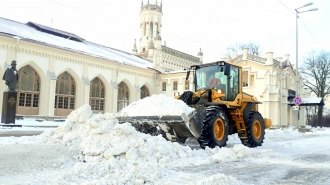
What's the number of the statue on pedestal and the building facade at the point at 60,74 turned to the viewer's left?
0

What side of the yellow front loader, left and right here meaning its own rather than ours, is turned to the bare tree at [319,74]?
back

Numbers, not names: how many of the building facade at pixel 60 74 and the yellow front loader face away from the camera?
0

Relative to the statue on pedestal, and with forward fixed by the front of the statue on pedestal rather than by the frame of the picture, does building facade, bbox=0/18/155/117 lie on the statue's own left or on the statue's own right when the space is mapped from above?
on the statue's own left

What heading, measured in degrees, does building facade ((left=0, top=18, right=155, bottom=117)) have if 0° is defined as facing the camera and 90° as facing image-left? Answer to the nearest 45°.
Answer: approximately 315°

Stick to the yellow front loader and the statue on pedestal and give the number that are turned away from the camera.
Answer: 0

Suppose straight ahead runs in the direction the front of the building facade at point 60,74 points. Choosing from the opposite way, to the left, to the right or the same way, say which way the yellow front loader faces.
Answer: to the right

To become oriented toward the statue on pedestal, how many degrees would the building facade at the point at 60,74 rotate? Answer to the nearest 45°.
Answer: approximately 45° to its right

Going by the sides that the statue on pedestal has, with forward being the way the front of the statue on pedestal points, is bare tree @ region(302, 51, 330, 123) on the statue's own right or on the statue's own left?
on the statue's own left

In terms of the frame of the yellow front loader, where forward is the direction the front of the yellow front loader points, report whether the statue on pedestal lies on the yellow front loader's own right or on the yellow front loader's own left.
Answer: on the yellow front loader's own right
